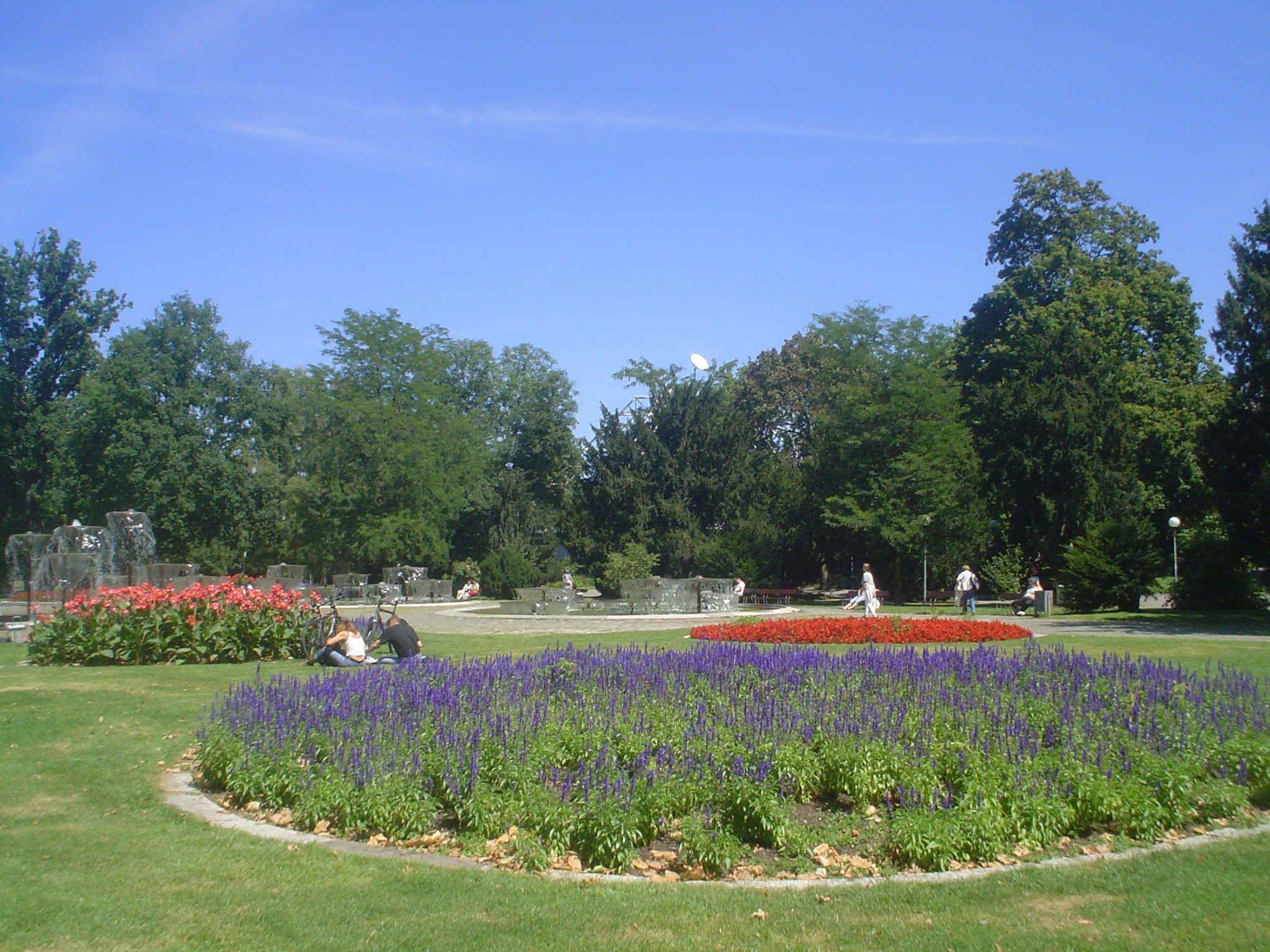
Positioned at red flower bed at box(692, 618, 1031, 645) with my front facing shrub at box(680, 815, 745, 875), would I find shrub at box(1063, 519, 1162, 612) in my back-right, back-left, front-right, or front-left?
back-left

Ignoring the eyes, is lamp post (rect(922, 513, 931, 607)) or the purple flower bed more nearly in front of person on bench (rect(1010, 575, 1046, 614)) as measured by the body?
the purple flower bed

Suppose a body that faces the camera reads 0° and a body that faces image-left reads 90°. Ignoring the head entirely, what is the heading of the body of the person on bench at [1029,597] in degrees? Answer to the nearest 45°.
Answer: approximately 45°

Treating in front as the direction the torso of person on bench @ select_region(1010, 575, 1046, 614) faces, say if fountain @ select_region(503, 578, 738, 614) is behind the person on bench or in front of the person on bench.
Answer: in front
